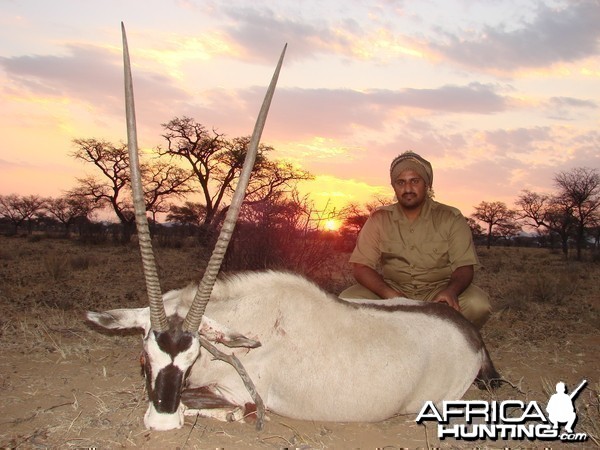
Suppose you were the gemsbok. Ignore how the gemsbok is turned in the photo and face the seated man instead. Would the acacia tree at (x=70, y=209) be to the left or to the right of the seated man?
left

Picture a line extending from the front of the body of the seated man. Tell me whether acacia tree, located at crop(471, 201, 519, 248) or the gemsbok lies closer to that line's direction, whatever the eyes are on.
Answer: the gemsbok

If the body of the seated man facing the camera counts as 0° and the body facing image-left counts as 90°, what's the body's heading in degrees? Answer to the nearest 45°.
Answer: approximately 0°

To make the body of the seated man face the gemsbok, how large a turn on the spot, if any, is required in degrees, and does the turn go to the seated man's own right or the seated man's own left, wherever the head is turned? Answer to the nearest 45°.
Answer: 0° — they already face it

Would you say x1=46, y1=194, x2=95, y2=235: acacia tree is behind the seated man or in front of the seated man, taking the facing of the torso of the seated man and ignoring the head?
behind

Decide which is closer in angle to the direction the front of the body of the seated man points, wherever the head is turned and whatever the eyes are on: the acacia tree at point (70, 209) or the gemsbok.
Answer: the gemsbok

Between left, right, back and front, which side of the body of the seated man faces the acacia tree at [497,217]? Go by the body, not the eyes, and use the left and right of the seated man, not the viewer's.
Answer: back
